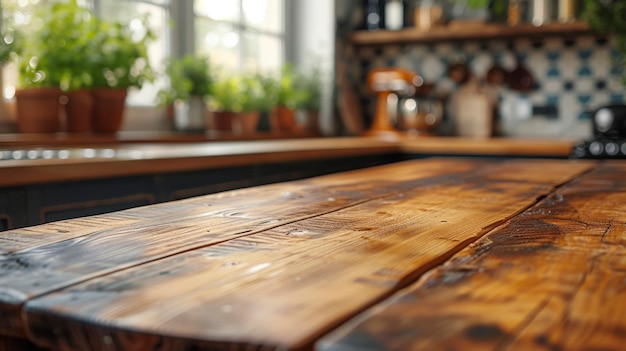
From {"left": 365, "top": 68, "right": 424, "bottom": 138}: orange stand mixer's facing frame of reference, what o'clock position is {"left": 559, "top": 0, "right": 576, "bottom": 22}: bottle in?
The bottle is roughly at 12 o'clock from the orange stand mixer.

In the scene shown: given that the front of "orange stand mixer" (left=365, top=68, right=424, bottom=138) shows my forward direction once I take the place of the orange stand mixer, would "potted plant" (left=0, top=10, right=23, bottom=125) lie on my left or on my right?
on my right

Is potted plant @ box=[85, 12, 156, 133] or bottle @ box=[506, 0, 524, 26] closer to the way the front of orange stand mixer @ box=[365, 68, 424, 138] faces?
the bottle

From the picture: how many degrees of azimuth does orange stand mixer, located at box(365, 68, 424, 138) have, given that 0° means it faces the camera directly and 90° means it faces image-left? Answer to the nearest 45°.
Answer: approximately 270°

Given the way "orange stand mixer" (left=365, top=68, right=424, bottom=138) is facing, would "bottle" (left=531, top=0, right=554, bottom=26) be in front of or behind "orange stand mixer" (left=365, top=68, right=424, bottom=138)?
in front

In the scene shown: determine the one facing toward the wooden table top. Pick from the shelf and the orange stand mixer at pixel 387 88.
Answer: the shelf

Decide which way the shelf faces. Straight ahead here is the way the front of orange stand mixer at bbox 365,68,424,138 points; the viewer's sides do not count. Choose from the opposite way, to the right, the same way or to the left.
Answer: to the right

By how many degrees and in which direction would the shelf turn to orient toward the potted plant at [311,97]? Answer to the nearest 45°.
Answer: approximately 90° to its right

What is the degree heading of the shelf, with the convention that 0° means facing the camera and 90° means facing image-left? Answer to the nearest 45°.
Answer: approximately 0°
